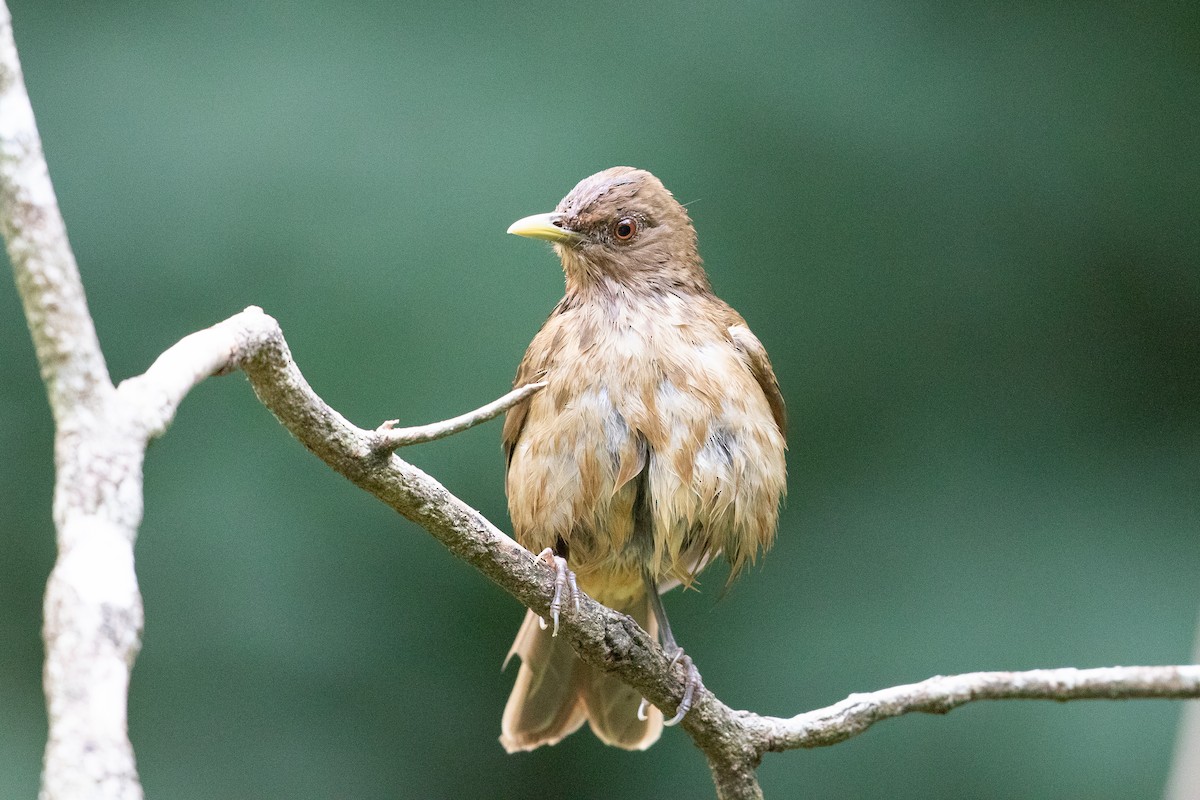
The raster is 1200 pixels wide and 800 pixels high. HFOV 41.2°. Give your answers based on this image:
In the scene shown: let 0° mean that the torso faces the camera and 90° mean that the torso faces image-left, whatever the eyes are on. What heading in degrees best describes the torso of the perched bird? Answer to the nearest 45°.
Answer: approximately 0°
